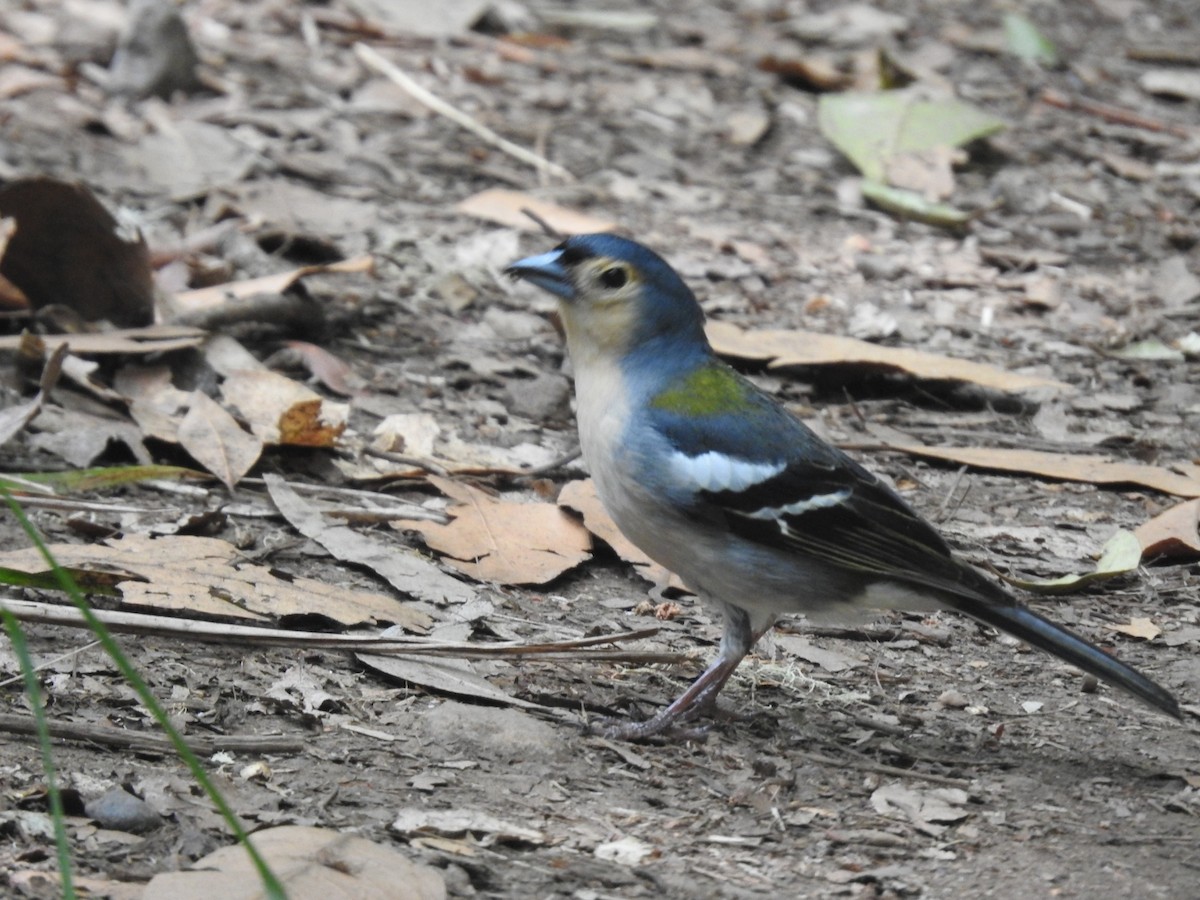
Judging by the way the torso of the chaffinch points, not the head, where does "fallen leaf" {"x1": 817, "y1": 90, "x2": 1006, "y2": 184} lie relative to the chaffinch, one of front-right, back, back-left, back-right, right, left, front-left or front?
right

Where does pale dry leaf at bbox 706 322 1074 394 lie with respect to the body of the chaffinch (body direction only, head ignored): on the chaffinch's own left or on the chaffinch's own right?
on the chaffinch's own right

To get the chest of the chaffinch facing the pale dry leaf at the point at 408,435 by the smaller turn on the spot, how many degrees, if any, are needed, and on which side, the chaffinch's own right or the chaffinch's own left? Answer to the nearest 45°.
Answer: approximately 45° to the chaffinch's own right

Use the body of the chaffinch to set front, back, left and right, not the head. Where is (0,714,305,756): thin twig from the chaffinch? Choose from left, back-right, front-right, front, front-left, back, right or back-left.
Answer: front-left

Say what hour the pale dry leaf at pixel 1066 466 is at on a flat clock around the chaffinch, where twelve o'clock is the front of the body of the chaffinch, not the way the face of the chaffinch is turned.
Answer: The pale dry leaf is roughly at 4 o'clock from the chaffinch.

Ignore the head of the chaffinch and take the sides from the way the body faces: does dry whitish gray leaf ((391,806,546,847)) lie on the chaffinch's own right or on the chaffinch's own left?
on the chaffinch's own left

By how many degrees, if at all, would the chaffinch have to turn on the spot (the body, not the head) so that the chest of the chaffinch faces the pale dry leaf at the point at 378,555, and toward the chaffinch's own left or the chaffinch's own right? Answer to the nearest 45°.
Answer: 0° — it already faces it

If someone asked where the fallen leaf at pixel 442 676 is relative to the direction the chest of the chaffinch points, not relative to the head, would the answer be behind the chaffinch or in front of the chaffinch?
in front

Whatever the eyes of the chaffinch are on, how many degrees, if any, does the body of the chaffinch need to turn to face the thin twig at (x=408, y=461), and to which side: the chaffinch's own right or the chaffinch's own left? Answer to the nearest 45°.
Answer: approximately 45° to the chaffinch's own right

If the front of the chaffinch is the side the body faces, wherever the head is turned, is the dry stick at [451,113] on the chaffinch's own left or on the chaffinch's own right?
on the chaffinch's own right

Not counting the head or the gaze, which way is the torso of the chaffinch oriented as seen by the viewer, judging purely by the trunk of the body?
to the viewer's left

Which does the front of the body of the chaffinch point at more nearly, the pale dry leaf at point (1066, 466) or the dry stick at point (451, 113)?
the dry stick

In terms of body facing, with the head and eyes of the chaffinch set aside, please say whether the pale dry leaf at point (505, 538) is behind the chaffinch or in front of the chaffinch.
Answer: in front
